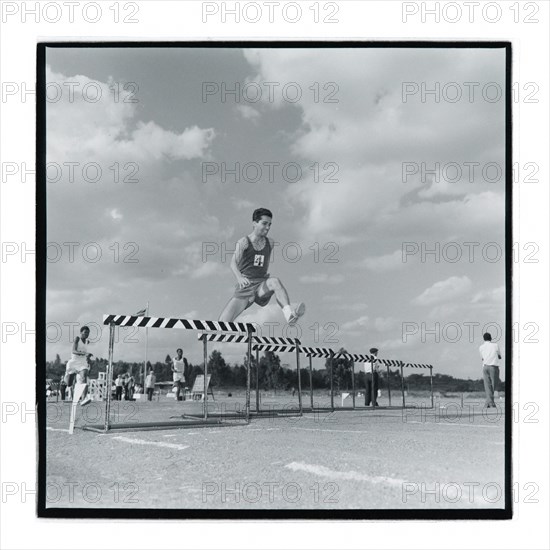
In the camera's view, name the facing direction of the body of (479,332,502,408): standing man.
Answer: away from the camera

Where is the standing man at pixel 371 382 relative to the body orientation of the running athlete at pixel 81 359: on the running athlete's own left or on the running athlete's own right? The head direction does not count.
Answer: on the running athlete's own left

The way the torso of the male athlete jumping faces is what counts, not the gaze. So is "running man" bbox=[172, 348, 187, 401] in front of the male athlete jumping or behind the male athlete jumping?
behind

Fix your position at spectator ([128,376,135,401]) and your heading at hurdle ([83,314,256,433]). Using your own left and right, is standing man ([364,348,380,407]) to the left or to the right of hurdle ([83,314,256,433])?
left

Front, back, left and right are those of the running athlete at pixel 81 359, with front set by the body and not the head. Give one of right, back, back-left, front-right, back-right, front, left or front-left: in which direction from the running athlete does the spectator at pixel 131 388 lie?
back-left

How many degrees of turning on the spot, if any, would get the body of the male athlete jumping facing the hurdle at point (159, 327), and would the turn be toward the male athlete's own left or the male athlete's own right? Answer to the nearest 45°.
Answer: approximately 135° to the male athlete's own right

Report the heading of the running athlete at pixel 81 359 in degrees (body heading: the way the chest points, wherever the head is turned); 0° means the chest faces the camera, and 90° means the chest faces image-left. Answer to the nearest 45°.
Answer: approximately 315°

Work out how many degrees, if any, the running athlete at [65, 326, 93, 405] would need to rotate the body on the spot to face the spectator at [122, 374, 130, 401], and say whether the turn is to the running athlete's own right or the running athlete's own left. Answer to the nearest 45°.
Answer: approximately 135° to the running athlete's own left

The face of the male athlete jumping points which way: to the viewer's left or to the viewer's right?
to the viewer's right
